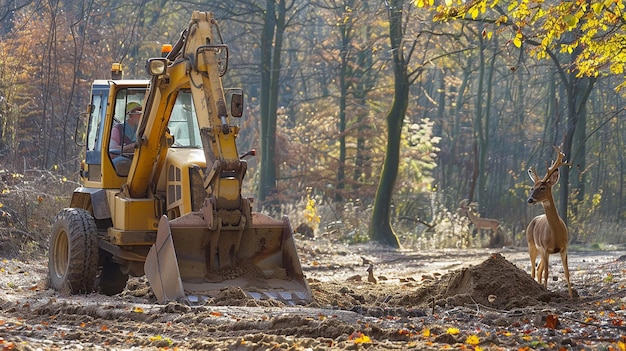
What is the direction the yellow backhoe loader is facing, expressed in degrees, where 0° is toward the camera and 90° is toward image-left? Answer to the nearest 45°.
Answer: approximately 315°

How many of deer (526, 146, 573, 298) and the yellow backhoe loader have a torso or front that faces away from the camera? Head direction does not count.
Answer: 0

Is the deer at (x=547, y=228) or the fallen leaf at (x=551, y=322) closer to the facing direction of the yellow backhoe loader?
the fallen leaf

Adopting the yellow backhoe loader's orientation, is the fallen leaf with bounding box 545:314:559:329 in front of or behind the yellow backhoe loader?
in front

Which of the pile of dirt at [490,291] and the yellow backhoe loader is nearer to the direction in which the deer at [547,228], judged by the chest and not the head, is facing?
the pile of dirt

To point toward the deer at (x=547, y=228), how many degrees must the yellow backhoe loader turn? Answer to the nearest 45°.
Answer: approximately 45° to its left

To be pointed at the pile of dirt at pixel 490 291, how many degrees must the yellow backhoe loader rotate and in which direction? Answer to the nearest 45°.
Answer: approximately 45° to its left
